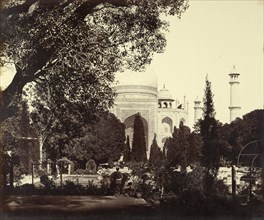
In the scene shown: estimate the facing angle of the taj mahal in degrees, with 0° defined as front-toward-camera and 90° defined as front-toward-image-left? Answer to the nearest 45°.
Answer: approximately 0°
